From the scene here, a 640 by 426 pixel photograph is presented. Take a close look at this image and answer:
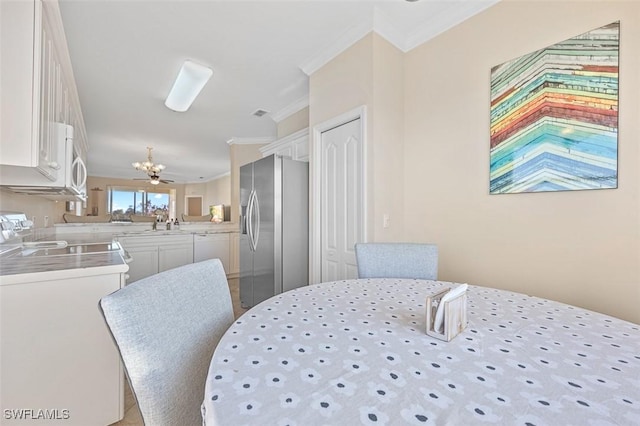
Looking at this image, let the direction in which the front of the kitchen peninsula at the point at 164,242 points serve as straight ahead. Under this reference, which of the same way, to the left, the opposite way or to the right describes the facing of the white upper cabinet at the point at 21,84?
to the left

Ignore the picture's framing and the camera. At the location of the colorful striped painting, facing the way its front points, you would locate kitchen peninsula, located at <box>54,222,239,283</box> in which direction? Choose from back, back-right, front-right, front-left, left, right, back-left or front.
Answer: front-right

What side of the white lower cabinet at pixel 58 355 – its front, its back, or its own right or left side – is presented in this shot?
right

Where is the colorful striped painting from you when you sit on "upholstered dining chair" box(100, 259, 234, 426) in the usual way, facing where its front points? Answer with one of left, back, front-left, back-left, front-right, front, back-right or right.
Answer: front-left

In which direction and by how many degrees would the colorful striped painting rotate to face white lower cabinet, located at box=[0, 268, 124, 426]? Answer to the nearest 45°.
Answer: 0° — it already faces it

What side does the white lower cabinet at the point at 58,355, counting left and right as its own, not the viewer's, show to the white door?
front

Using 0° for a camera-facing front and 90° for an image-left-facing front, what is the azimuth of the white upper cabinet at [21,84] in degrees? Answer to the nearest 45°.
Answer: approximately 270°

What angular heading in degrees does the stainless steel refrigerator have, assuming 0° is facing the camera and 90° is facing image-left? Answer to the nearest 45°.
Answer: approximately 45°

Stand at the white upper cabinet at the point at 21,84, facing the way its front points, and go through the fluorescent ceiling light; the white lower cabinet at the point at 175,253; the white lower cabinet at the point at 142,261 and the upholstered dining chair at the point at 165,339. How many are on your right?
1

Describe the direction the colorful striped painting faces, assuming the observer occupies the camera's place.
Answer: facing the viewer and to the left of the viewer

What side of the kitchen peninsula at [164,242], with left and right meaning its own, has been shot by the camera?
front
